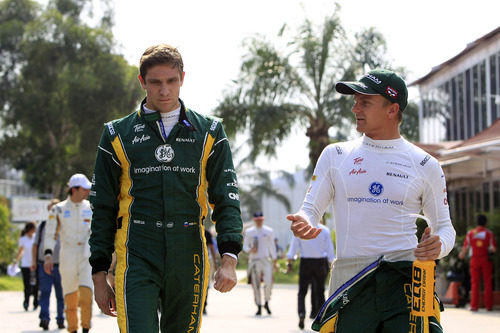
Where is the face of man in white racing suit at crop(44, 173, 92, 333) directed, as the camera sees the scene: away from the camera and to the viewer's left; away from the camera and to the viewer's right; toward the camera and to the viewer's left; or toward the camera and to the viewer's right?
toward the camera and to the viewer's right

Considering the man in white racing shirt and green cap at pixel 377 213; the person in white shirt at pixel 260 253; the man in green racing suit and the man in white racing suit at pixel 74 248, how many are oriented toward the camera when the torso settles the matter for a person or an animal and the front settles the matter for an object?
4

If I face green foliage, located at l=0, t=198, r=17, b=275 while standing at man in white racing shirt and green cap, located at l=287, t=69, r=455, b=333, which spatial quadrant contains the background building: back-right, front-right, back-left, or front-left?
front-right

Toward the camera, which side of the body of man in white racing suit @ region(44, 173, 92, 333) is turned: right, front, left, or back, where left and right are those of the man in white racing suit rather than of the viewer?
front

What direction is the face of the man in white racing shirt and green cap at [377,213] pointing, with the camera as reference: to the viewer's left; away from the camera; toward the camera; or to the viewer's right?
to the viewer's left

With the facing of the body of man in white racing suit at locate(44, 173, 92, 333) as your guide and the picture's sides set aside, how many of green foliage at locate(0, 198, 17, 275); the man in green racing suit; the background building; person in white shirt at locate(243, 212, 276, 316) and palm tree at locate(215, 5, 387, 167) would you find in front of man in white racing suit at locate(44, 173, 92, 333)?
1

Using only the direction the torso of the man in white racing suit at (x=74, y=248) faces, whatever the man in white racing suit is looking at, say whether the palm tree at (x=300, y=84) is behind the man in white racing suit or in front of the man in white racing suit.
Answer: behind

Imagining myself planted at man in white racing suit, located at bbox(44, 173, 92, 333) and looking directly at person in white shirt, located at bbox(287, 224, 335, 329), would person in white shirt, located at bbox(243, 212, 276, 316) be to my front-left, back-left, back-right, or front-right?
front-left

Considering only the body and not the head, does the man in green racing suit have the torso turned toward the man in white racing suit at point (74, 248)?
no

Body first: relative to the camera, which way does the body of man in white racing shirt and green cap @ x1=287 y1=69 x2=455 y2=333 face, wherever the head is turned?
toward the camera

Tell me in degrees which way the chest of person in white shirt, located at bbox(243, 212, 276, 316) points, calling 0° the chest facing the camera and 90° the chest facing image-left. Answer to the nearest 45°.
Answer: approximately 0°

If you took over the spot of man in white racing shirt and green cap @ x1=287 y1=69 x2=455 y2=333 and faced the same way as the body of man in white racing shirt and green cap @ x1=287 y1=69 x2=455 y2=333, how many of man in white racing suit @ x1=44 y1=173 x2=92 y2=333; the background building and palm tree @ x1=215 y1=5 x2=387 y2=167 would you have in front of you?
0

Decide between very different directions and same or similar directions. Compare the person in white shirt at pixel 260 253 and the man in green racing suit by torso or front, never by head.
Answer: same or similar directions

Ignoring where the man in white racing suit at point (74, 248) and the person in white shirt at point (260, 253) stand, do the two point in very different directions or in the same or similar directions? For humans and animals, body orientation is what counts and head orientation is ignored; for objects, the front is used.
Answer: same or similar directions

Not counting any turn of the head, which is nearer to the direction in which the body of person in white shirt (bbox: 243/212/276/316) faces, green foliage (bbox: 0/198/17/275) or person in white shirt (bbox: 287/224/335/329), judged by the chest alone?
the person in white shirt

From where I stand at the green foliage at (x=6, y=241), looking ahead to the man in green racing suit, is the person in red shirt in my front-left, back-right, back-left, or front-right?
front-left

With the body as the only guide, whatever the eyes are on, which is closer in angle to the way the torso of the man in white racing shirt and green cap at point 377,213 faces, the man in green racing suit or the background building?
the man in green racing suit

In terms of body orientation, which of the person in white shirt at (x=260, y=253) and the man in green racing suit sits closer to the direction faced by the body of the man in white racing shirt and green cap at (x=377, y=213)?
the man in green racing suit

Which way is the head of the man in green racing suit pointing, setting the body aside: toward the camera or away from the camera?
toward the camera

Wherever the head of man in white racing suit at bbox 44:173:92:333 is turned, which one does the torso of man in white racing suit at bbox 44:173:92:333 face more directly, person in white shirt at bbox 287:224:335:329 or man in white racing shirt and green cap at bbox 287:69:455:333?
the man in white racing shirt and green cap

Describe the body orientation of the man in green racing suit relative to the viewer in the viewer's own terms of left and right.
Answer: facing the viewer

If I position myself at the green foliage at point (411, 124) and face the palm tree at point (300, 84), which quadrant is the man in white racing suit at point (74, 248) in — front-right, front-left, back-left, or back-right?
front-left

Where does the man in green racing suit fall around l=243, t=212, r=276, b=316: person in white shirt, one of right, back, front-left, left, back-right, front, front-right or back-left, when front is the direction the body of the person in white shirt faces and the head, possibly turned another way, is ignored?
front
